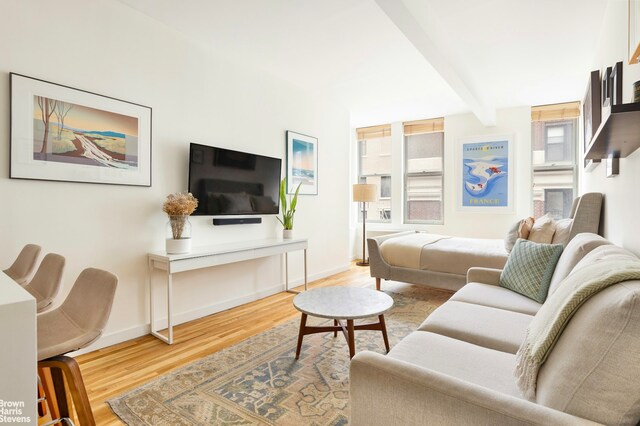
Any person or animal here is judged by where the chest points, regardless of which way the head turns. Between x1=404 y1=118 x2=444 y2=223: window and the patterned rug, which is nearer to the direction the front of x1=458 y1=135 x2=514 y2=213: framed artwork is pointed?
the patterned rug

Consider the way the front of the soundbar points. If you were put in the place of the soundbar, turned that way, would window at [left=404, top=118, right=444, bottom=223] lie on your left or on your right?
on your left

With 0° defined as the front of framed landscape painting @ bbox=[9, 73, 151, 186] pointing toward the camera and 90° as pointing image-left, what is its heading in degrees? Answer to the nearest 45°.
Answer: approximately 315°

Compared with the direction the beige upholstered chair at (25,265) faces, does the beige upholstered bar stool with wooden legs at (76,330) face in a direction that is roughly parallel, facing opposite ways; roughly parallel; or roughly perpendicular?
roughly parallel

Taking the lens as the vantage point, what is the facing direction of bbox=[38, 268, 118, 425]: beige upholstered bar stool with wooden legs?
facing the viewer and to the left of the viewer

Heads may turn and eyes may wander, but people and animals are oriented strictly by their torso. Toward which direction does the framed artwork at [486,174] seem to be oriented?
toward the camera

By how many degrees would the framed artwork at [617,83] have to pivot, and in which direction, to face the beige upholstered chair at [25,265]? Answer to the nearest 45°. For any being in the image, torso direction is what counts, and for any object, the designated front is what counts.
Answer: approximately 45° to its left

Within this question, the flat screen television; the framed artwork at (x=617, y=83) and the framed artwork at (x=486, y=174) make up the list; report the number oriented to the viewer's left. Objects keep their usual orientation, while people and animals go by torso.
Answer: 1

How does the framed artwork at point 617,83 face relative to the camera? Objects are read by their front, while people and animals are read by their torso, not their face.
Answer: to the viewer's left

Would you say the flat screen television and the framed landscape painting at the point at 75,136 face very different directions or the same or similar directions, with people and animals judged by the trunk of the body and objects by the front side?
same or similar directions

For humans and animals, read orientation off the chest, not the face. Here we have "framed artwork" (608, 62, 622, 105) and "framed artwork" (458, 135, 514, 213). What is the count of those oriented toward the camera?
1

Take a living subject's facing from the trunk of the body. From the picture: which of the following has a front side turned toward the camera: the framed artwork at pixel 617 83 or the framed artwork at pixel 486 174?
the framed artwork at pixel 486 174

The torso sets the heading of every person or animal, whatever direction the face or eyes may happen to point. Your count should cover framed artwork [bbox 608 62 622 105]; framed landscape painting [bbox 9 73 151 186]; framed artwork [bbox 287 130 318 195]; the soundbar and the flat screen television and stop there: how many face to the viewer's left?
1
